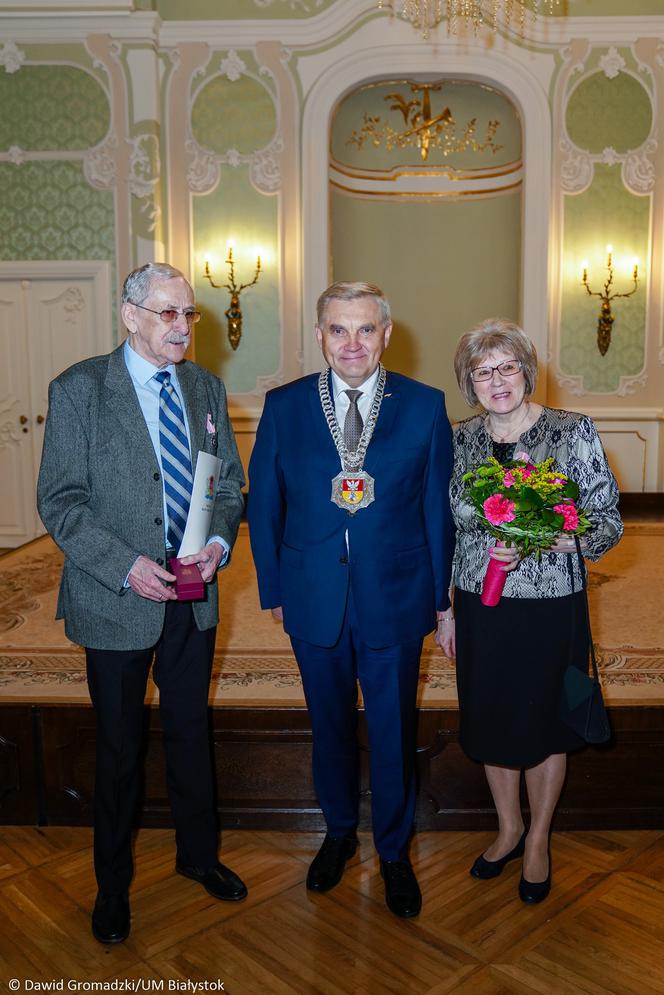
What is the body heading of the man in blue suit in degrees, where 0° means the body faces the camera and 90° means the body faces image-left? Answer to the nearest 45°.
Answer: approximately 0°

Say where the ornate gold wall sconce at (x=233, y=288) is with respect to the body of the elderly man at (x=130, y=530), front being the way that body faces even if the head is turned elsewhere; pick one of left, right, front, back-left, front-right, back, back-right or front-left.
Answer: back-left

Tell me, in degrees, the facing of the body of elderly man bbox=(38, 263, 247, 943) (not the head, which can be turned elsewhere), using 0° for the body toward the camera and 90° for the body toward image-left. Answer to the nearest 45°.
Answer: approximately 315°

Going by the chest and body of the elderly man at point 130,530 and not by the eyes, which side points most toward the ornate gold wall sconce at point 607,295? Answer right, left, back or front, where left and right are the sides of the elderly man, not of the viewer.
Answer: left

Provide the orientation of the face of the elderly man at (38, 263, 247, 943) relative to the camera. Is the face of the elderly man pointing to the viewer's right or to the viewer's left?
to the viewer's right

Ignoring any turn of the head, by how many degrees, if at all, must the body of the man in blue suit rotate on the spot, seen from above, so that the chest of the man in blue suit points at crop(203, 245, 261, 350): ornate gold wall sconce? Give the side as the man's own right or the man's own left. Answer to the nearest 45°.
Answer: approximately 180°

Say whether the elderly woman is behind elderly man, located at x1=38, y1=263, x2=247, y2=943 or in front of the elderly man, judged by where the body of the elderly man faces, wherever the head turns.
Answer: in front

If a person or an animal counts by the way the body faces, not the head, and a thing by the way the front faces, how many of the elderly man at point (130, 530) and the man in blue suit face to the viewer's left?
0
